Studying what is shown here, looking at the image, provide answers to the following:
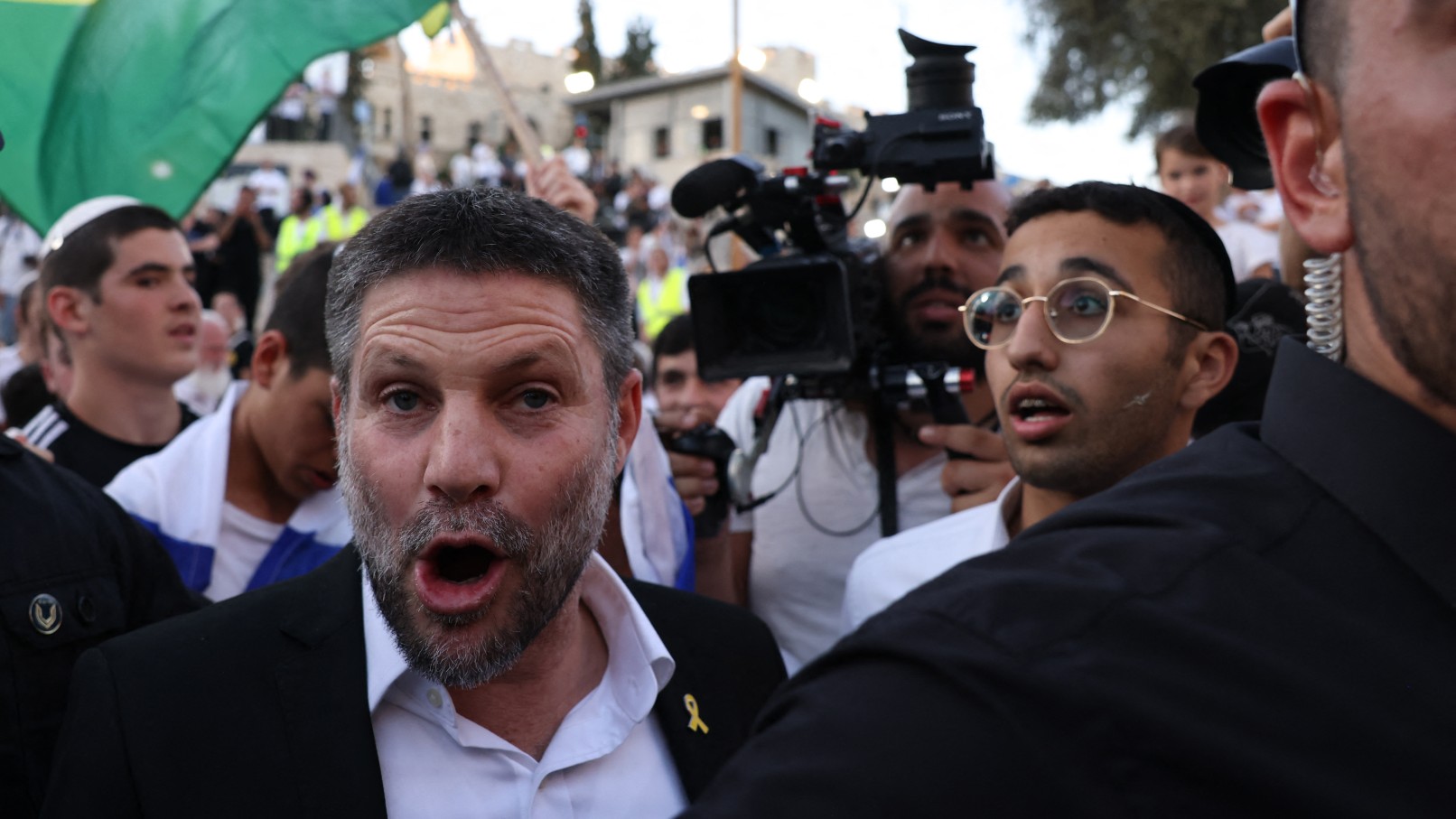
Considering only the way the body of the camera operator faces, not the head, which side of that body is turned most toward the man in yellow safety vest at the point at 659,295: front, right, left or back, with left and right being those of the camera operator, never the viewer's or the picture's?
back

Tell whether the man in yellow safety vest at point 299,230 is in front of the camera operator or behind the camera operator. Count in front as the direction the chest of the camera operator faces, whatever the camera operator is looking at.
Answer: behind

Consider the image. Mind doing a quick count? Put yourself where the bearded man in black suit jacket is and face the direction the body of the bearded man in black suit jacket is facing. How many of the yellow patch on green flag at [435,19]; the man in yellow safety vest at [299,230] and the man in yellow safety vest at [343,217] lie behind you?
3

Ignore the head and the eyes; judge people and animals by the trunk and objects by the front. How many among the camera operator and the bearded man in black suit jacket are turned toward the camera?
2

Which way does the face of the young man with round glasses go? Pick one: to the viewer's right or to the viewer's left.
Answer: to the viewer's left

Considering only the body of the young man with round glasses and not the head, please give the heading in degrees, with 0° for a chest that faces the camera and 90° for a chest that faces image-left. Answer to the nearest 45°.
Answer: approximately 45°

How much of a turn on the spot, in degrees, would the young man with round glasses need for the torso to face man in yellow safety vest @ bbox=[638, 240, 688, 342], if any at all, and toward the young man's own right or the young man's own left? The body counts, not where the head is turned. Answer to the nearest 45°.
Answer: approximately 135° to the young man's own right

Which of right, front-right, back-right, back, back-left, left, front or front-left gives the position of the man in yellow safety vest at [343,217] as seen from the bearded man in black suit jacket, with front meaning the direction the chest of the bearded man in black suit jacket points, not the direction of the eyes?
back

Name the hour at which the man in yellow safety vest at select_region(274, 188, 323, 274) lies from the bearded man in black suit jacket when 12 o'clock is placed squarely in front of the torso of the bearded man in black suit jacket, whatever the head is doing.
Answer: The man in yellow safety vest is roughly at 6 o'clock from the bearded man in black suit jacket.

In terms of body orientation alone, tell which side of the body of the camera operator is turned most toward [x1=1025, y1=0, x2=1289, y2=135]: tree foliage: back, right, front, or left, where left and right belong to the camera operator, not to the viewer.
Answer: back

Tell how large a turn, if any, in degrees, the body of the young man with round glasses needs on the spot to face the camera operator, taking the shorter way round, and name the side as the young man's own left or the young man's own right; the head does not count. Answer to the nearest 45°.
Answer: approximately 90° to the young man's own right
